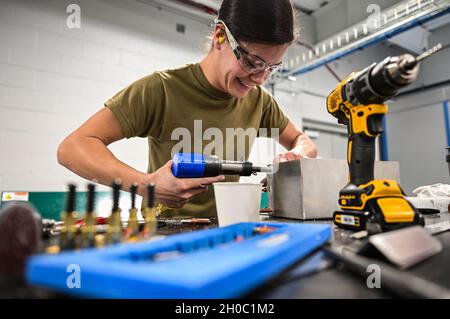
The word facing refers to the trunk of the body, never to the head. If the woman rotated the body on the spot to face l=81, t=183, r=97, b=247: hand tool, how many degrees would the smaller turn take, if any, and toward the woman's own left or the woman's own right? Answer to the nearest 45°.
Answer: approximately 45° to the woman's own right

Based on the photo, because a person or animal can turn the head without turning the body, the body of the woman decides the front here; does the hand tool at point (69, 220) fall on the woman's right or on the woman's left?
on the woman's right

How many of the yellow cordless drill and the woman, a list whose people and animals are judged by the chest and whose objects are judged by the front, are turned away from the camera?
0

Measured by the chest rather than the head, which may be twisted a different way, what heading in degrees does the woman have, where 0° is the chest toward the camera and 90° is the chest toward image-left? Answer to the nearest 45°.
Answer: approximately 315°

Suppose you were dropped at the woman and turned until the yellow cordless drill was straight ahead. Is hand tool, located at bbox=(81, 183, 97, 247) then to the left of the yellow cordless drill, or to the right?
right

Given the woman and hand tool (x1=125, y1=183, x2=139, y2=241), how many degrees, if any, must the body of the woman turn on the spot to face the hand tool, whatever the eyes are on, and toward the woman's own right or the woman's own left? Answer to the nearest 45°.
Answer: approximately 45° to the woman's own right

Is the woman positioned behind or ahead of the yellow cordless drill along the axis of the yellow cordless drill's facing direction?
behind

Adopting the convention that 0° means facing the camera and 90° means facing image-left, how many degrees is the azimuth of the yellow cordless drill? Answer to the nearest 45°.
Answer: approximately 315°

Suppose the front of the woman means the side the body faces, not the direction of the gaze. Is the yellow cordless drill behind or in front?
in front
